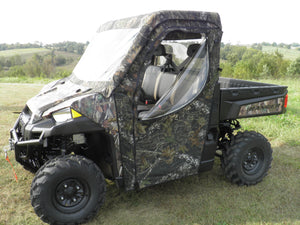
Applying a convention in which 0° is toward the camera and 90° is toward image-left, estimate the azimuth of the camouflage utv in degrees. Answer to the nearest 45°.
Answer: approximately 45°
